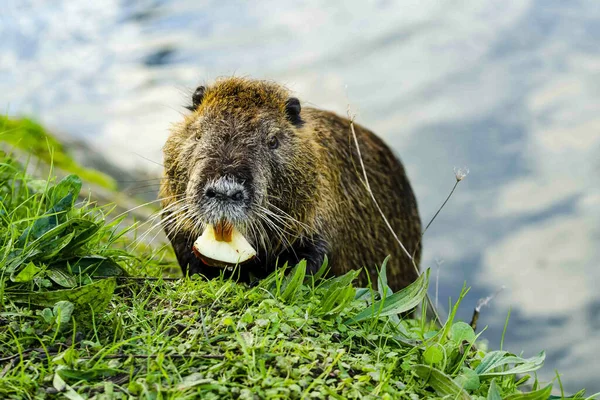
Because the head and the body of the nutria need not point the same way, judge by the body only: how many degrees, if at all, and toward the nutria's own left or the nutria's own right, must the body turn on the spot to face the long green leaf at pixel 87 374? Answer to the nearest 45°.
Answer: approximately 45° to the nutria's own left

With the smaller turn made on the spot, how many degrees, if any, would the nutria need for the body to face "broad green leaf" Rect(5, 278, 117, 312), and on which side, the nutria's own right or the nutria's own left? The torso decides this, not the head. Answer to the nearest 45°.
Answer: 0° — it already faces it

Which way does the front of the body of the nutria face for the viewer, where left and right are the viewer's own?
facing the viewer and to the left of the viewer

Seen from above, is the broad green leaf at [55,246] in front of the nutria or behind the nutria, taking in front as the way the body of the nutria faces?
in front

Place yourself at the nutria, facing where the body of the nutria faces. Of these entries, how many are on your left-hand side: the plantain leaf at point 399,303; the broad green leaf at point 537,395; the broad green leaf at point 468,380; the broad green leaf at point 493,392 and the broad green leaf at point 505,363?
5

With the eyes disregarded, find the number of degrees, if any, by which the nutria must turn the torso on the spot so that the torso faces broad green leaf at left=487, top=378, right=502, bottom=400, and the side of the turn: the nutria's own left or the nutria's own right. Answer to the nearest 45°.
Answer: approximately 90° to the nutria's own left

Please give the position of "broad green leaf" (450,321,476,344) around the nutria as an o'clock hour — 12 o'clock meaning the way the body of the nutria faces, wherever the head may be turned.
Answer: The broad green leaf is roughly at 9 o'clock from the nutria.

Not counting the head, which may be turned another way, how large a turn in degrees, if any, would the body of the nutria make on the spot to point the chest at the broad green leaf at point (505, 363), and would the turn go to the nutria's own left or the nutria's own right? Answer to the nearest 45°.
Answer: approximately 90° to the nutria's own left

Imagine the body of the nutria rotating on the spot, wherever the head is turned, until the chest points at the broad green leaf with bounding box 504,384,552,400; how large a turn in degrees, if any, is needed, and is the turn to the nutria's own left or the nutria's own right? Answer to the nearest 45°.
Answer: approximately 90° to the nutria's own left

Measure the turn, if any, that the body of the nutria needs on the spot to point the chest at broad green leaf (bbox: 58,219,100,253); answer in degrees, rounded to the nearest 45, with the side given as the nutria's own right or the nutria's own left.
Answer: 0° — it already faces it

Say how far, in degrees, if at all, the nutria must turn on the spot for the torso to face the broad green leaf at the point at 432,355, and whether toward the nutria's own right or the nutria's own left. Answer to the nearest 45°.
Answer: approximately 90° to the nutria's own left

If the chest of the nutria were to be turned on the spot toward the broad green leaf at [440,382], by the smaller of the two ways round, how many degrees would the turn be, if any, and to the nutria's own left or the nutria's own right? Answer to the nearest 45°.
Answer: approximately 90° to the nutria's own left
